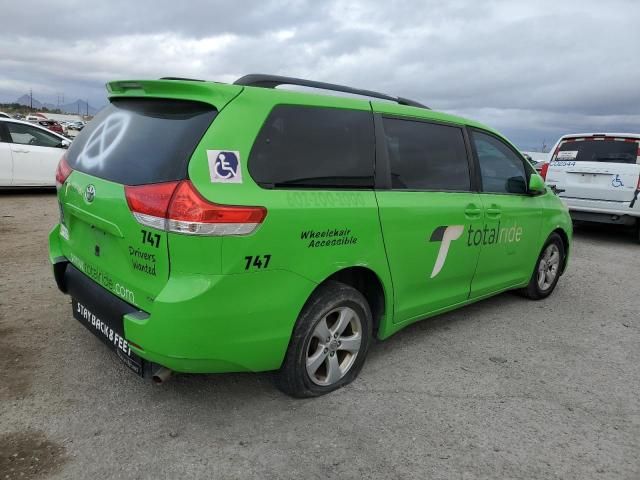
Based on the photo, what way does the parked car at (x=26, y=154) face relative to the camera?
to the viewer's right

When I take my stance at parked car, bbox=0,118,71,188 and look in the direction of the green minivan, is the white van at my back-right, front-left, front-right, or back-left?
front-left

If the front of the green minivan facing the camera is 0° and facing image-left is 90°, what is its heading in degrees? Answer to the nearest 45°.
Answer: approximately 225°

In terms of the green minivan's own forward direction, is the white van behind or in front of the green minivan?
in front

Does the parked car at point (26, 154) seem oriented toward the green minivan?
no

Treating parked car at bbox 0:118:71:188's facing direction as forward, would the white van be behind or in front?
in front

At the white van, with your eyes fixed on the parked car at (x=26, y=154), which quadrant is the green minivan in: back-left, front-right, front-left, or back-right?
front-left

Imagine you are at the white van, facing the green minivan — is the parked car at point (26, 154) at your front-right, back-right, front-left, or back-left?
front-right

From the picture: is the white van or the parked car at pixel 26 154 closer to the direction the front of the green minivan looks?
the white van

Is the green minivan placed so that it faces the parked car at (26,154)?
no
